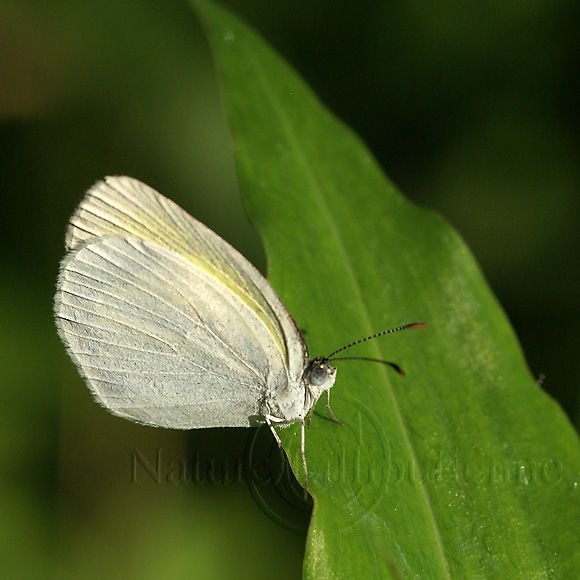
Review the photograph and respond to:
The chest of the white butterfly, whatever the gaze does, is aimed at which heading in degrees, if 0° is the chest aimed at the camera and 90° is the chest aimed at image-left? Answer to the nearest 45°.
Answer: approximately 270°
